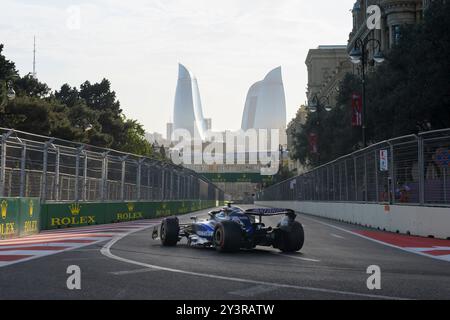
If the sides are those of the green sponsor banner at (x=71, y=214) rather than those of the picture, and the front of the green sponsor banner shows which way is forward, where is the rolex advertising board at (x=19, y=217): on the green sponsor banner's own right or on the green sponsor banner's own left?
on the green sponsor banner's own right

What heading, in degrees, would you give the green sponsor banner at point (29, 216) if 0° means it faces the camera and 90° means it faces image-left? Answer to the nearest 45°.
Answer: approximately 315°

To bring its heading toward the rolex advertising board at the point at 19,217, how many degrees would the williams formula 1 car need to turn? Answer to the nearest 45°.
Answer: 0° — it already faces it

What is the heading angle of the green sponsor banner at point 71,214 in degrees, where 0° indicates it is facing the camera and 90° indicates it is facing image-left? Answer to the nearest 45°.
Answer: approximately 315°

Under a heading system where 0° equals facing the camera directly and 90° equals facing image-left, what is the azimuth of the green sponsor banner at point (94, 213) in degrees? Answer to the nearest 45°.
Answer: approximately 315°

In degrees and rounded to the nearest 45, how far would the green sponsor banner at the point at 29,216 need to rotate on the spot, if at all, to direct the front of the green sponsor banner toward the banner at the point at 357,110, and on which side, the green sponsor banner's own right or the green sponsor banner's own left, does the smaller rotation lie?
approximately 90° to the green sponsor banner's own left

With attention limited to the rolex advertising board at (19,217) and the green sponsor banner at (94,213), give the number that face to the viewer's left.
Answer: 0

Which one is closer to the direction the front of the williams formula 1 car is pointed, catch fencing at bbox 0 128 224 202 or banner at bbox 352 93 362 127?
the catch fencing

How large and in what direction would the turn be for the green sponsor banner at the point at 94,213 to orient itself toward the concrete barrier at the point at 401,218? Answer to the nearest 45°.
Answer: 0° — it already faces it

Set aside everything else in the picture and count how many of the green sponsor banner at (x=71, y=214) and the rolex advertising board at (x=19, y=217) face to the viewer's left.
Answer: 0
